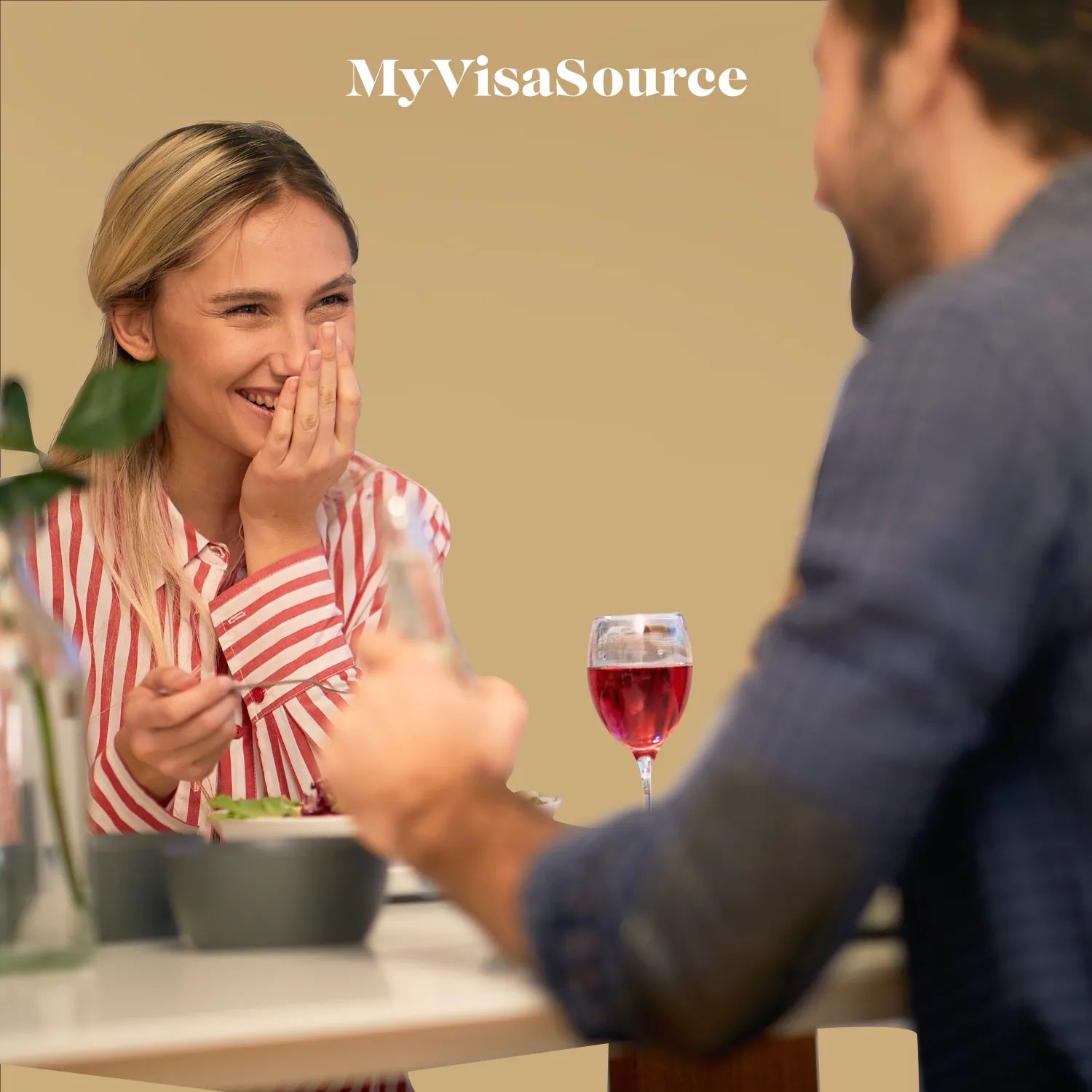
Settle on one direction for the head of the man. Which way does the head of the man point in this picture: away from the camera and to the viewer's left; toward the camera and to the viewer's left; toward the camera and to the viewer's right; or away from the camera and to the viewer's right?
away from the camera and to the viewer's left

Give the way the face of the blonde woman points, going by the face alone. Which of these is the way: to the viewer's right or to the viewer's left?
to the viewer's right

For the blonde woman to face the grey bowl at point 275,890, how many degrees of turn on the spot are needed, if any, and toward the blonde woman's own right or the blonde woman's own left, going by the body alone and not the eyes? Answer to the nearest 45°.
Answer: approximately 45° to the blonde woman's own right

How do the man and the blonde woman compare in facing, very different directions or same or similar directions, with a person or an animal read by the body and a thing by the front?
very different directions

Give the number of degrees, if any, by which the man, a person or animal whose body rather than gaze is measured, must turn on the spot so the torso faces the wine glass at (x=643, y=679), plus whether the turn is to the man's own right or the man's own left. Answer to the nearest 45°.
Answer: approximately 45° to the man's own right

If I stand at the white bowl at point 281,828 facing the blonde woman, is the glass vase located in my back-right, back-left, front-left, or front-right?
back-left

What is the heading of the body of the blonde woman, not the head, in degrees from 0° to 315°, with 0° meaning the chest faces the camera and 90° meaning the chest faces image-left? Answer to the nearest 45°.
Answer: approximately 315°

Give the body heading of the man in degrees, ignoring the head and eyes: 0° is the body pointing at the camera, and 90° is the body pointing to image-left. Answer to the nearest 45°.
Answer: approximately 135°
